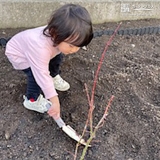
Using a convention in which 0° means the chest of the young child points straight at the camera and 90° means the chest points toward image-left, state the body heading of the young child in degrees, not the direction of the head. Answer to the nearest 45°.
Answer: approximately 315°
